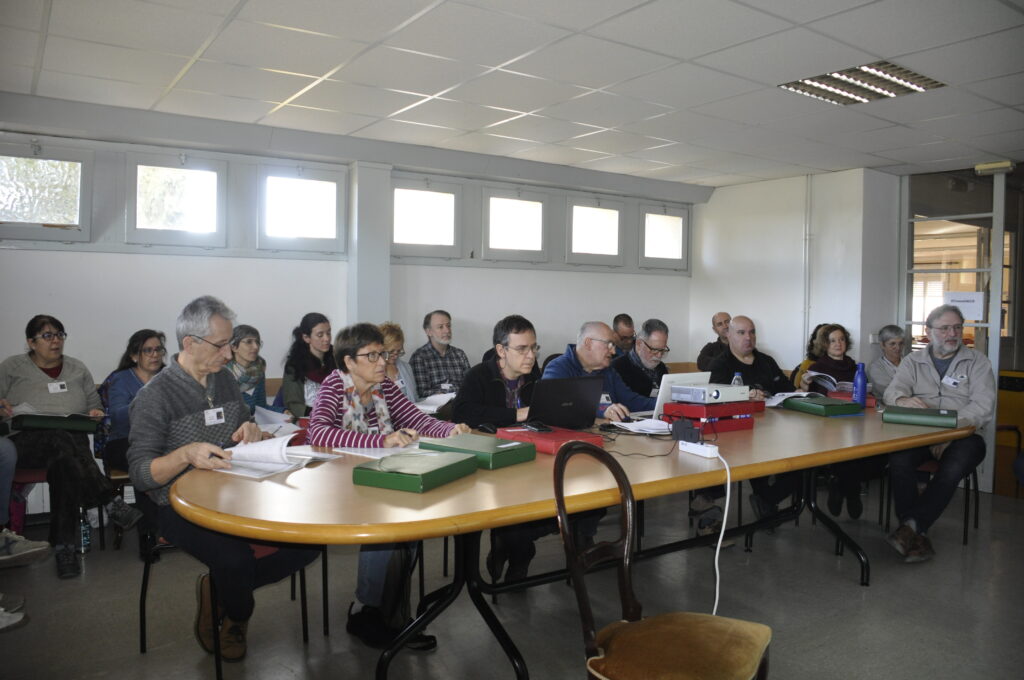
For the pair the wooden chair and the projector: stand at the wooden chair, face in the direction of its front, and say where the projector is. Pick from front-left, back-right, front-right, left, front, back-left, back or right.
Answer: back-left

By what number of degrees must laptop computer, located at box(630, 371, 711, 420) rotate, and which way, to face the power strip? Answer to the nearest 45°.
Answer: approximately 135° to its left

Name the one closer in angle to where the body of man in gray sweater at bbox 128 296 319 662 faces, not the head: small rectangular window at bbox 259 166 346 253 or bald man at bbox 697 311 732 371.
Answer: the bald man

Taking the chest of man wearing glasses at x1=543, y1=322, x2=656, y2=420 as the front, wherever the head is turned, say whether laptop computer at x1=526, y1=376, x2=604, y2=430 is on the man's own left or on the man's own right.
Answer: on the man's own right

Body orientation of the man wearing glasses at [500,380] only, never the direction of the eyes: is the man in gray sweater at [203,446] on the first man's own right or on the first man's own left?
on the first man's own right

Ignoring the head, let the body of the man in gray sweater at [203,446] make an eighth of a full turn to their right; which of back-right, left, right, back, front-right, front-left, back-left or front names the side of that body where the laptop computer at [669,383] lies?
left

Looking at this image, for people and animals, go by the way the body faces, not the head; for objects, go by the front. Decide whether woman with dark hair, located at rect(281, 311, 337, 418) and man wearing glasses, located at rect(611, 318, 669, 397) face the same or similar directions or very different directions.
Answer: same or similar directions

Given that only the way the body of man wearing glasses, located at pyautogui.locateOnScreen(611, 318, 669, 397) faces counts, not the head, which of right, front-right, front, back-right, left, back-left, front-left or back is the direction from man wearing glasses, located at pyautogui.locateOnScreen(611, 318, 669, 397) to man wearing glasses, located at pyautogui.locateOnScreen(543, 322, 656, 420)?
front-right

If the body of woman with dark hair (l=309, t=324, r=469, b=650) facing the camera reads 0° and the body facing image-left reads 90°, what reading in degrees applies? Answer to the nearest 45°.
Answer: approximately 315°

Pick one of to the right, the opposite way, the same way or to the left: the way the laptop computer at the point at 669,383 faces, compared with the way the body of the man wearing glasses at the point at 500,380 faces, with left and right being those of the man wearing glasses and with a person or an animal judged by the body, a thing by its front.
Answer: the opposite way

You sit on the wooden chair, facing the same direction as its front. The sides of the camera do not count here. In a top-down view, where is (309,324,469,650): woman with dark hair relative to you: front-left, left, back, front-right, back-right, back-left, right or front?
back

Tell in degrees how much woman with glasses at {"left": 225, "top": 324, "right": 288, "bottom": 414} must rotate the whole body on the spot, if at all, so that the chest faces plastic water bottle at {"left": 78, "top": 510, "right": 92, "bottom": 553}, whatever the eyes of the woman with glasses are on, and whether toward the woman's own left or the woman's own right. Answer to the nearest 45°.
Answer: approximately 90° to the woman's own right

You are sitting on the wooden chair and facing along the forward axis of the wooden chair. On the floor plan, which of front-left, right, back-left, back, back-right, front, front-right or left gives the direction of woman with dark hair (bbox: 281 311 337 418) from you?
back

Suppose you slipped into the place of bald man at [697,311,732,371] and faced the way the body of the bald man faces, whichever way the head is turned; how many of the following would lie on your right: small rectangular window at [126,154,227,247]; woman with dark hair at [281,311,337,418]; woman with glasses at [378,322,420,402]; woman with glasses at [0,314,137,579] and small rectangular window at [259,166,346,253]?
5

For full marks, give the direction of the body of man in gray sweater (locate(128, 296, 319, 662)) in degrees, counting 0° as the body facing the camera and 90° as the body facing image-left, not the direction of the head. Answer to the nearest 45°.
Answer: approximately 315°

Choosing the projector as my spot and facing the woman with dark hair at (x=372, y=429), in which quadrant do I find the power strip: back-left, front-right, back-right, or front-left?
front-left
